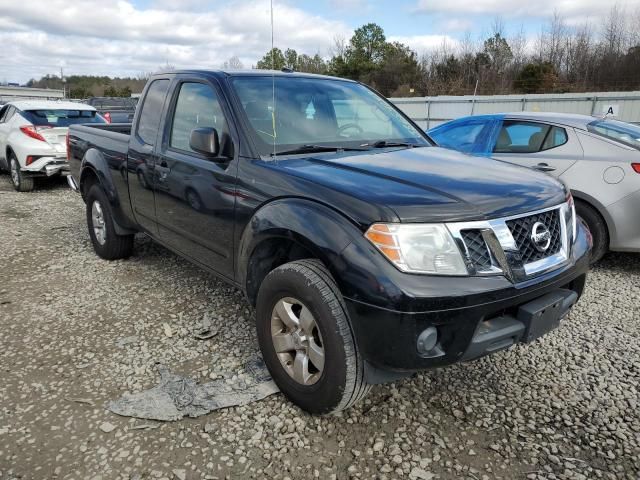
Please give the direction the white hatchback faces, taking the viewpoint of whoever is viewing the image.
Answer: facing away from the viewer and to the left of the viewer

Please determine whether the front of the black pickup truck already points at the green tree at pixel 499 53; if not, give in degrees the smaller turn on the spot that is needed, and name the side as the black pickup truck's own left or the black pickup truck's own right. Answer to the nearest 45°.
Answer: approximately 135° to the black pickup truck's own left

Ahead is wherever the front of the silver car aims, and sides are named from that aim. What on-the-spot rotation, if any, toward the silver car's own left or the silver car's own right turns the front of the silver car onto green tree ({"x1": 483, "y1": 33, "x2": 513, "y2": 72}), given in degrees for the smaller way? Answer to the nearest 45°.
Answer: approximately 45° to the silver car's own right

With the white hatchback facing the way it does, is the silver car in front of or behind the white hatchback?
behind

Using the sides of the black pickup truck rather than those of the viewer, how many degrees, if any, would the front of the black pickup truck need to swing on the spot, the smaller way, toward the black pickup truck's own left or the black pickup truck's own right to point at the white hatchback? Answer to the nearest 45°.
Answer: approximately 180°

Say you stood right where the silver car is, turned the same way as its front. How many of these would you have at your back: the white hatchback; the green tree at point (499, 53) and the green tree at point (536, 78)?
0

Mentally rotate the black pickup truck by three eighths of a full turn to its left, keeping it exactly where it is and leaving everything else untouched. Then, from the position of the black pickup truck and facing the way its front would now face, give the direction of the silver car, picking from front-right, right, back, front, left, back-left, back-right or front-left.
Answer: front-right

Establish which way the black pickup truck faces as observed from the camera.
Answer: facing the viewer and to the right of the viewer

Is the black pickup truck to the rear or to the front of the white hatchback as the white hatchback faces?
to the rear

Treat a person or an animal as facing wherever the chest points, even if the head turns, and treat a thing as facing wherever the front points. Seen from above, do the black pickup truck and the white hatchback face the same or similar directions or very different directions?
very different directions

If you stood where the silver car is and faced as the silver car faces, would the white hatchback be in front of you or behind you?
in front

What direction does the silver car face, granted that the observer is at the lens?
facing away from the viewer and to the left of the viewer

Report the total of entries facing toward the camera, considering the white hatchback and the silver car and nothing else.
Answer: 0
